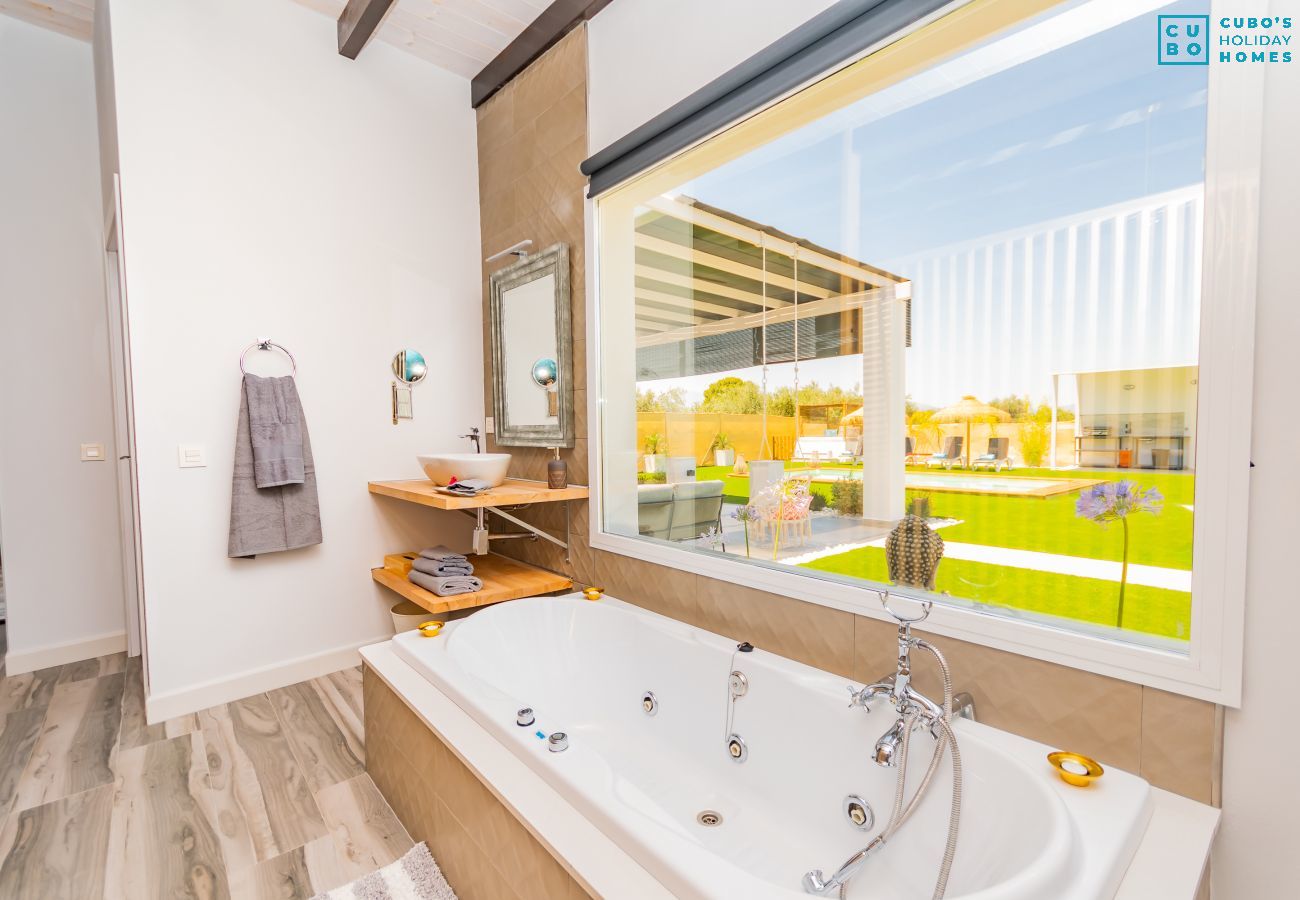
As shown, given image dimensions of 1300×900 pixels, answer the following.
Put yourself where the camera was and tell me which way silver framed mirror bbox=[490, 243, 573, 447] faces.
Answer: facing the viewer and to the left of the viewer

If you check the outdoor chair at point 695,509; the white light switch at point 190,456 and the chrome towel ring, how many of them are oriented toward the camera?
2

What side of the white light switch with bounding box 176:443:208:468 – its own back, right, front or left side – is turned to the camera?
front

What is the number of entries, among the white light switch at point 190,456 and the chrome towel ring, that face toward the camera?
2

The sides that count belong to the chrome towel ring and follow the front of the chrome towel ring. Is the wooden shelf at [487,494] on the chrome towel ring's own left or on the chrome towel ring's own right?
on the chrome towel ring's own left

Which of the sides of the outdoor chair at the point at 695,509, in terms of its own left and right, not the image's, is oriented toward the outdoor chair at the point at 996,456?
front

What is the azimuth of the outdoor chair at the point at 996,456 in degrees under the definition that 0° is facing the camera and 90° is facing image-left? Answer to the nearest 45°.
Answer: approximately 45°
